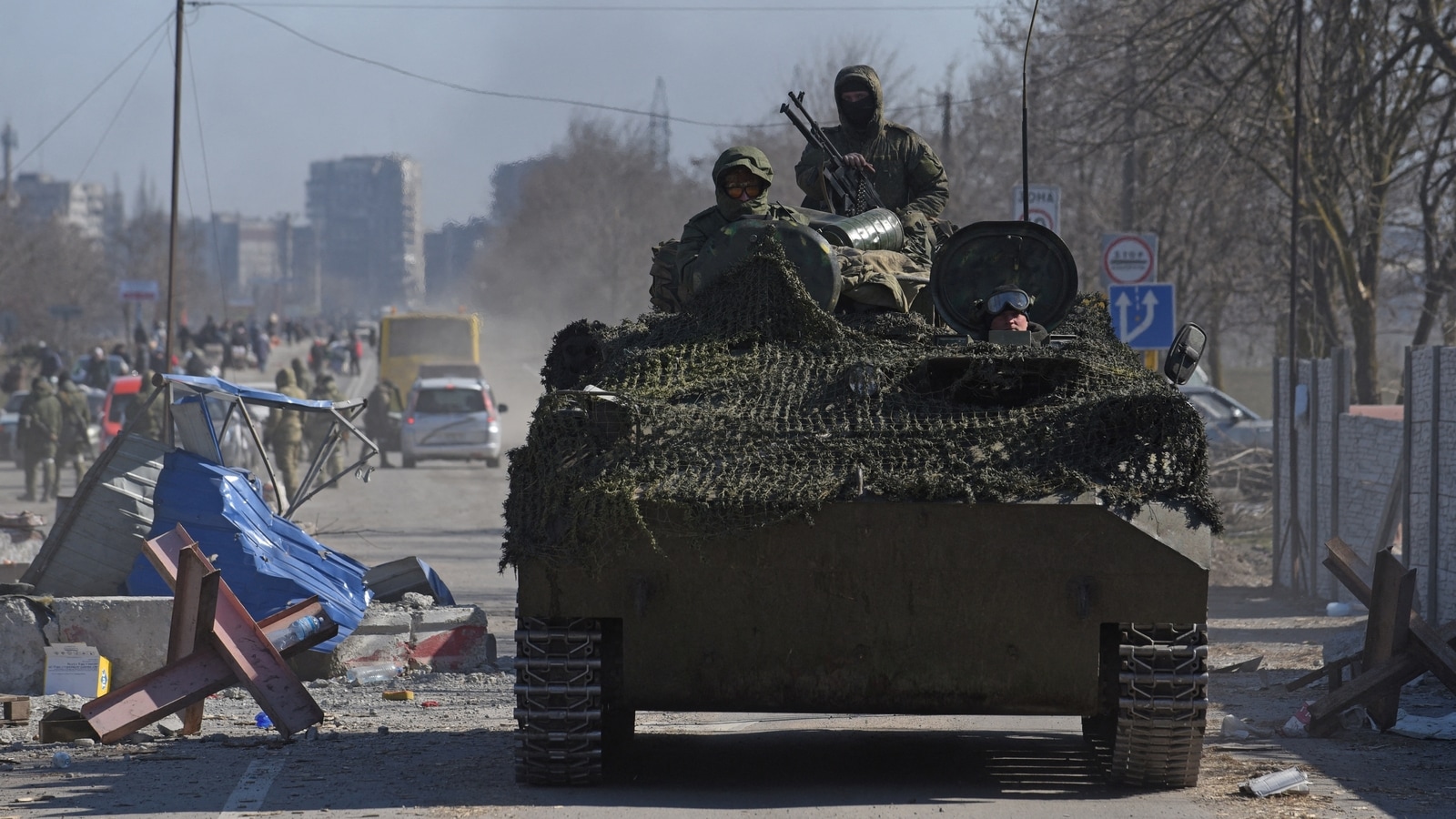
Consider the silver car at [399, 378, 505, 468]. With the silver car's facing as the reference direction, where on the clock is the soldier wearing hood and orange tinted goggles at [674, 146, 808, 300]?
The soldier wearing hood and orange tinted goggles is roughly at 6 o'clock from the silver car.

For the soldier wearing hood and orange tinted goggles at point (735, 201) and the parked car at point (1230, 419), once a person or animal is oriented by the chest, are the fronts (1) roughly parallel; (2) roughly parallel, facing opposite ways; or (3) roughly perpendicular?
roughly perpendicular

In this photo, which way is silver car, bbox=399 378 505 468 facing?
away from the camera

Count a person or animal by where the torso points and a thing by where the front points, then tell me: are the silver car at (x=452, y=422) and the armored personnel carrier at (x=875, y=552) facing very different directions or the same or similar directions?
very different directions

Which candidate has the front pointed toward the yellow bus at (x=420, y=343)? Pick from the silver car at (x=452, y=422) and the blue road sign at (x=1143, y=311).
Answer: the silver car

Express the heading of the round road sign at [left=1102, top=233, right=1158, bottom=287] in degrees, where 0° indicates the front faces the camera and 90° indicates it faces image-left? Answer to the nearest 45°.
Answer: approximately 0°
